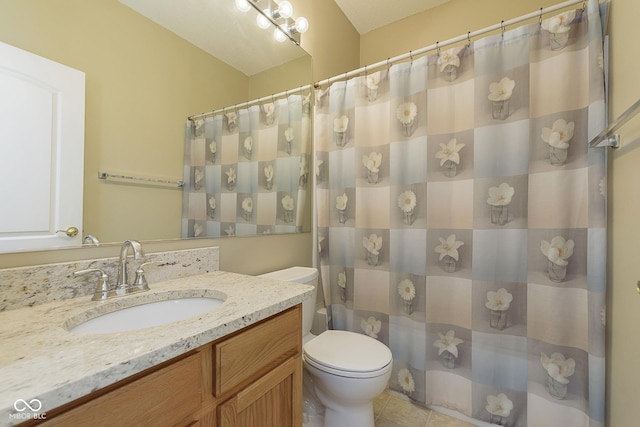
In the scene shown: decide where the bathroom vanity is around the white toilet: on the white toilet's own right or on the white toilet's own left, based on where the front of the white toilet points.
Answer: on the white toilet's own right

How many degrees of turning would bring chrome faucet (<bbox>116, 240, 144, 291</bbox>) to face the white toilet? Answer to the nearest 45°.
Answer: approximately 45° to its left

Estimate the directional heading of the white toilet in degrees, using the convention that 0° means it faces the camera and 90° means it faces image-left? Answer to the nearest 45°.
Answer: approximately 315°

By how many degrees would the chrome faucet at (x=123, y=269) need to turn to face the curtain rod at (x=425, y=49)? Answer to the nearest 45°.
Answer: approximately 45° to its left

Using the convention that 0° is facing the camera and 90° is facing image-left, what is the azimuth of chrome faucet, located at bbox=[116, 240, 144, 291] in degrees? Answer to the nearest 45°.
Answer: approximately 315°

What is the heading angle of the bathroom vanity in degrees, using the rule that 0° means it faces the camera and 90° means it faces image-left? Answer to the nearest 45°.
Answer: approximately 315°

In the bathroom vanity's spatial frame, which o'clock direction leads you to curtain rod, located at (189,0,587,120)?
The curtain rod is roughly at 10 o'clock from the bathroom vanity.
